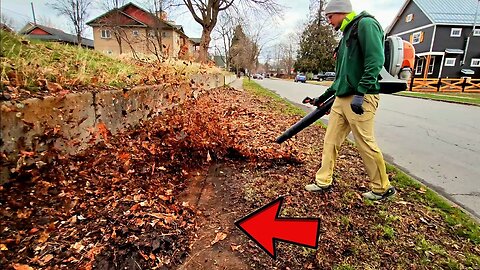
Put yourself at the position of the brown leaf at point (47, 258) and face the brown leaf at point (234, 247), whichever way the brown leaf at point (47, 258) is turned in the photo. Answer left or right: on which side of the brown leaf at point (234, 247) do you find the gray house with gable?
left

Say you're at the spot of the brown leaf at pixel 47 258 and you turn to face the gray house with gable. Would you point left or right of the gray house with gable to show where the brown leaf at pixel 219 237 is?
right

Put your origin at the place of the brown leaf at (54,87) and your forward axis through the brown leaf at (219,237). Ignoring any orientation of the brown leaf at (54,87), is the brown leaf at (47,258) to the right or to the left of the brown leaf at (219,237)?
right

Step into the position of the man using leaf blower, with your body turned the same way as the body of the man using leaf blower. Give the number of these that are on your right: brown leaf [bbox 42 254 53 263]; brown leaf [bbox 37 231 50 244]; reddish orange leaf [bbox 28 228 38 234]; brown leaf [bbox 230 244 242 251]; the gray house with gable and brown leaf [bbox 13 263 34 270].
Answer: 1

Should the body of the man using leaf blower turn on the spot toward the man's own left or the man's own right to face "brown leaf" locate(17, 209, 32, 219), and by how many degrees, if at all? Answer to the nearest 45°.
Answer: approximately 45° to the man's own left

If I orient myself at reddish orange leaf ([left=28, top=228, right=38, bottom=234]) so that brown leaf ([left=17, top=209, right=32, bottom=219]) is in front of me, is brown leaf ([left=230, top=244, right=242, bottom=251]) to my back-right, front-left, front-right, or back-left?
back-right

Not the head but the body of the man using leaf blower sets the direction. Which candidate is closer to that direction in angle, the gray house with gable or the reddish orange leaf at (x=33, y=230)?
the reddish orange leaf

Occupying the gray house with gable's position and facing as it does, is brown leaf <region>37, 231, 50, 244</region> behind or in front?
in front

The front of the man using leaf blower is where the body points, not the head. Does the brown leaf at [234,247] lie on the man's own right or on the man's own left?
on the man's own left

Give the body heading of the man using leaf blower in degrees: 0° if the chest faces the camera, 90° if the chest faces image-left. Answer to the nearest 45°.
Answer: approximately 90°

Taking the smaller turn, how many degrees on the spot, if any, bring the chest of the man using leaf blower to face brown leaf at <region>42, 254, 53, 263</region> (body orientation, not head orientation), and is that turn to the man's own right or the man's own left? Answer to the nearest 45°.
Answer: approximately 45° to the man's own left

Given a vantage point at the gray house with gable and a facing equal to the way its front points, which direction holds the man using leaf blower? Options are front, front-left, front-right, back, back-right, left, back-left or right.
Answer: front-left

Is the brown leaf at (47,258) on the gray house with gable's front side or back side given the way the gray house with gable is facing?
on the front side

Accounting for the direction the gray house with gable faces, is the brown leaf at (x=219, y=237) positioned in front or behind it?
in front

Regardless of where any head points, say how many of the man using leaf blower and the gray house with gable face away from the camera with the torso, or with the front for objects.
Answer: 0

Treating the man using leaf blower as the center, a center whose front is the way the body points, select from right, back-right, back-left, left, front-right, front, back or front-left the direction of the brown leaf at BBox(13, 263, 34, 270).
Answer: front-left

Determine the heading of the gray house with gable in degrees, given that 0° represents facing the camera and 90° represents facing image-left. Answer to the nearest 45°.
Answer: approximately 45°
